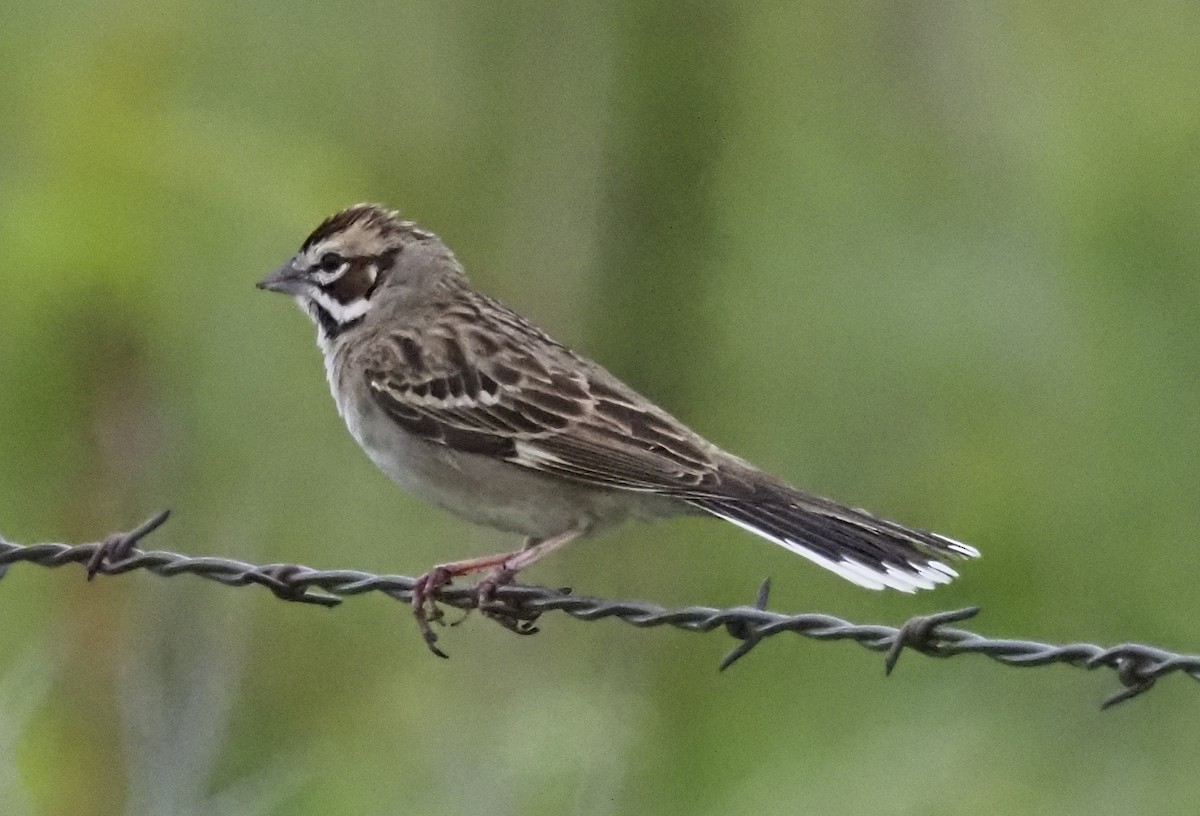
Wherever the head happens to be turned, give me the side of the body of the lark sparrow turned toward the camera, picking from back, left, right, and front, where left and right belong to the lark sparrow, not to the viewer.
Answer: left
